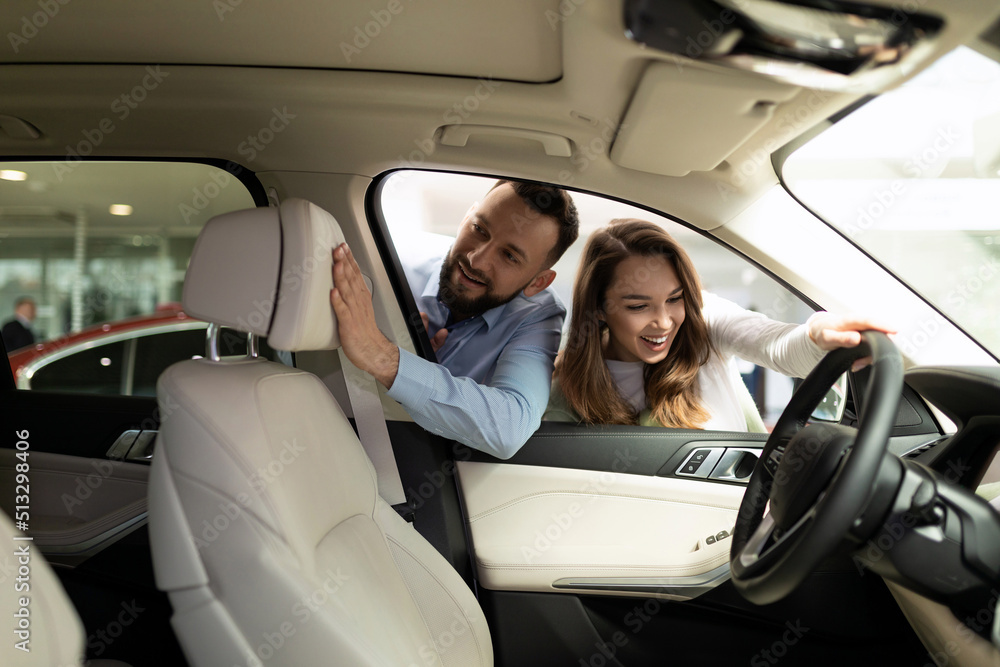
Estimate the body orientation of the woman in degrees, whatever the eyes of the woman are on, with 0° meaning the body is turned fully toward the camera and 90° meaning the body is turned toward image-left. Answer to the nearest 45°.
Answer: approximately 315°

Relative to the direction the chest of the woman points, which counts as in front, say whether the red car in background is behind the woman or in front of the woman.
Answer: behind

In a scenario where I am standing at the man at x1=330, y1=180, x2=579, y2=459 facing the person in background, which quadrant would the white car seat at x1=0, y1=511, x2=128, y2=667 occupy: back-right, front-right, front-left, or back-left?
back-left

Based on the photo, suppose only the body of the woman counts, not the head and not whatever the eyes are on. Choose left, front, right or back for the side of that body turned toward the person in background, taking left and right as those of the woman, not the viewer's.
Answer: back

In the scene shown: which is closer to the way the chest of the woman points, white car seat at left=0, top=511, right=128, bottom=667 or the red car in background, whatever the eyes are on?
the white car seat

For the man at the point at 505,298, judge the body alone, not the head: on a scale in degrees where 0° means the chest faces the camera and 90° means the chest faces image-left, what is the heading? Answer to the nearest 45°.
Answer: approximately 45°

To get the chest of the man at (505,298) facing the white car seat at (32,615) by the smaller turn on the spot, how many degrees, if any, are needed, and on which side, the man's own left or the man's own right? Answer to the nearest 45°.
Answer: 0° — they already face it

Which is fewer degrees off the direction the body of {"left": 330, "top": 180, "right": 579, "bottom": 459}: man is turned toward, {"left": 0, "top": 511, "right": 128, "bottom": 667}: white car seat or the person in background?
the white car seat
